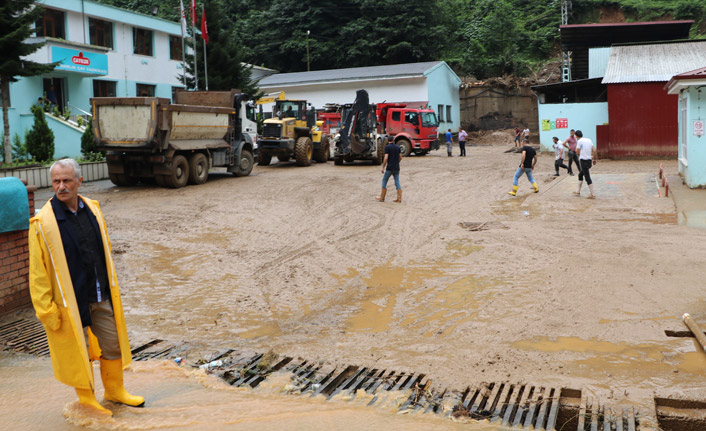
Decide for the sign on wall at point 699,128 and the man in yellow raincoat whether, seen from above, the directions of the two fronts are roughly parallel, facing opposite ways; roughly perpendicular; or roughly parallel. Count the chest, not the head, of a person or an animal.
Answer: roughly perpendicular

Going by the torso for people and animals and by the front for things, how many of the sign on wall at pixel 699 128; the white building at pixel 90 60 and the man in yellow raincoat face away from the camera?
0

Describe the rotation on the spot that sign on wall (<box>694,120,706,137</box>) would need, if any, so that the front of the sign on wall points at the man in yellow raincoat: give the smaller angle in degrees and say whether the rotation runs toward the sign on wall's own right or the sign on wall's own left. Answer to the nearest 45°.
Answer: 0° — it already faces them

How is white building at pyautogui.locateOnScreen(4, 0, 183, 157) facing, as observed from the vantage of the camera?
facing the viewer and to the right of the viewer

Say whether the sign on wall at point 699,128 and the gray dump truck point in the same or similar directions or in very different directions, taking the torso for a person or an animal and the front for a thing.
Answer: very different directions

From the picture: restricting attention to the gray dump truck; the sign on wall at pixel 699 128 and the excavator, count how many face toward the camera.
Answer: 1

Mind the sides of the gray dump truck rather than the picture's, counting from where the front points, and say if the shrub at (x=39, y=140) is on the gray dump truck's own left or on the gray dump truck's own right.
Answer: on the gray dump truck's own left

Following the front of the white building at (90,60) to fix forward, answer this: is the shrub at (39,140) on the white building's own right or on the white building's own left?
on the white building's own right

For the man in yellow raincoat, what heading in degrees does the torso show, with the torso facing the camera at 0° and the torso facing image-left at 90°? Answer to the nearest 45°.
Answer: approximately 315°
